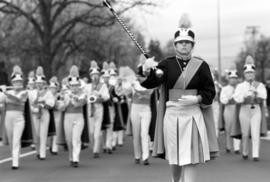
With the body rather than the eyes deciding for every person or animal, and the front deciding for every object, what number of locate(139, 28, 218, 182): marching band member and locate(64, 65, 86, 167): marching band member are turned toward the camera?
2

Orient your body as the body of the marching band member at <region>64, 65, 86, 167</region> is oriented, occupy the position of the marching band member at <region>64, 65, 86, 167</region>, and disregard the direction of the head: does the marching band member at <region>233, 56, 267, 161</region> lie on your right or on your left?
on your left

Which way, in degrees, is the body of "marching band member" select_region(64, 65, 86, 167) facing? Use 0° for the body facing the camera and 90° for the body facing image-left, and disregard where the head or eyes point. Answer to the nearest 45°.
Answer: approximately 0°

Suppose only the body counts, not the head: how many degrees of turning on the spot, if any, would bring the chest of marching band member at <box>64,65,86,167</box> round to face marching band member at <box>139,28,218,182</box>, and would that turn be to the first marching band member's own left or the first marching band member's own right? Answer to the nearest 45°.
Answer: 0° — they already face them

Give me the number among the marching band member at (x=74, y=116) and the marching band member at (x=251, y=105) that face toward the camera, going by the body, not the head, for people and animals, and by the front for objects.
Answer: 2

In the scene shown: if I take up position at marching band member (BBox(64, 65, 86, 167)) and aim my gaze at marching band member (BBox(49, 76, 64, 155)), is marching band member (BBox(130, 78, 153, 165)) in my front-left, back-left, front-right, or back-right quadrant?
back-right

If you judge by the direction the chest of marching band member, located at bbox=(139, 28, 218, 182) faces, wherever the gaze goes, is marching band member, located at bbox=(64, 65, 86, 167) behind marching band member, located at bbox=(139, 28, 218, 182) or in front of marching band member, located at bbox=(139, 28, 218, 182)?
behind

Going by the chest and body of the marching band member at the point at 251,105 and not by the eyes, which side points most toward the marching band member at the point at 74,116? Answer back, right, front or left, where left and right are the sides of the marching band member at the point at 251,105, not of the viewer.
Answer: right

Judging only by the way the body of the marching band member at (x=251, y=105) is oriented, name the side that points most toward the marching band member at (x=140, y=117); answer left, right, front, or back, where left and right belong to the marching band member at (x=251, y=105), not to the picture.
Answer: right

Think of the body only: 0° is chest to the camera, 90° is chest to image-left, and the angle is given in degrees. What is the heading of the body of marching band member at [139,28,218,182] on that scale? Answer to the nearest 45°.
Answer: approximately 0°

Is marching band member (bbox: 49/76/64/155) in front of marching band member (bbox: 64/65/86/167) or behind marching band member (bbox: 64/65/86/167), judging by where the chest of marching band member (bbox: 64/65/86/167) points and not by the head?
behind
